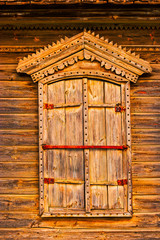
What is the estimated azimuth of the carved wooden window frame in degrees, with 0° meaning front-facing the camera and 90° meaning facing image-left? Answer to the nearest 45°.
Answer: approximately 0°
